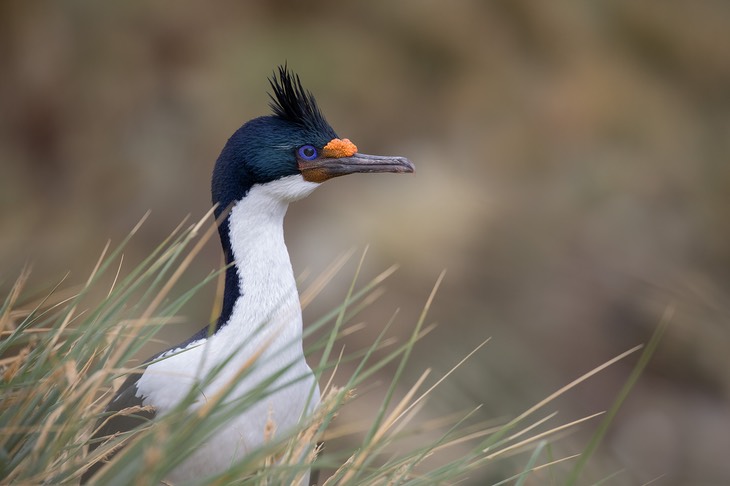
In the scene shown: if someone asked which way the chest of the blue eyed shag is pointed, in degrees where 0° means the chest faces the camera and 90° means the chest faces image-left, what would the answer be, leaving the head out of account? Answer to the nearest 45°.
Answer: approximately 270°
